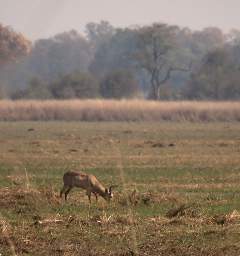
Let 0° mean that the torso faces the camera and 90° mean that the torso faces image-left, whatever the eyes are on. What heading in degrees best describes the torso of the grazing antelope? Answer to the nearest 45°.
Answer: approximately 270°
